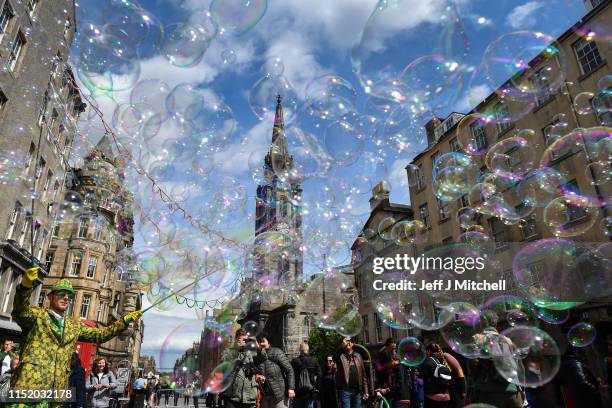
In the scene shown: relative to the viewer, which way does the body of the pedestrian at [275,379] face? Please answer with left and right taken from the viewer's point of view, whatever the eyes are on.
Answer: facing the viewer and to the left of the viewer

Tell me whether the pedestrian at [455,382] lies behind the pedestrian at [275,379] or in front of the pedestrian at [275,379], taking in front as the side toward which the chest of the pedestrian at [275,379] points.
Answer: behind

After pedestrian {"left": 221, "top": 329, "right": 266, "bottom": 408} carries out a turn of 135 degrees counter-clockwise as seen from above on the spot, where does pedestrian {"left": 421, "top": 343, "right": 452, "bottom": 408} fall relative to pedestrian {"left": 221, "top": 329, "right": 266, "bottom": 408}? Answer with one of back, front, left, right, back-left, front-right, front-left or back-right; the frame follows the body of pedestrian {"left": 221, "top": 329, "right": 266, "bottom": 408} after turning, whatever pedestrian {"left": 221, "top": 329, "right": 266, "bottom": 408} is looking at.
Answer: front-right

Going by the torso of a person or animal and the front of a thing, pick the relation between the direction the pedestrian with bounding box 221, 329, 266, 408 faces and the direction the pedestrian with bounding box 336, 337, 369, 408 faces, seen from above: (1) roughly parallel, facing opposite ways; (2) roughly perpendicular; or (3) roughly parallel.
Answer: roughly parallel

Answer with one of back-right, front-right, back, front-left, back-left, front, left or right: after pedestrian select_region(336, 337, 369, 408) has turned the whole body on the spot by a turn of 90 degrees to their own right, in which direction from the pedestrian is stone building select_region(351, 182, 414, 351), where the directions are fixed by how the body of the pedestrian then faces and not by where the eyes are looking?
right

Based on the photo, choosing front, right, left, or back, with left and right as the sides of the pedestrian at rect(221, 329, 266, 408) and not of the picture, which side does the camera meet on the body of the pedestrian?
front

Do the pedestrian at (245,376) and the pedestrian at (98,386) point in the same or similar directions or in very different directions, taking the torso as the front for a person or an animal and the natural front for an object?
same or similar directions

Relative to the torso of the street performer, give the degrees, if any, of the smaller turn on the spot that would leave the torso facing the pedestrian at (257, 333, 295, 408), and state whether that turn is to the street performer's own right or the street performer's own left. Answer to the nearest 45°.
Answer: approximately 90° to the street performer's own left

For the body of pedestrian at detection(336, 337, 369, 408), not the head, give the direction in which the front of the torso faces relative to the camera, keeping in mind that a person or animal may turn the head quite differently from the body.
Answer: toward the camera

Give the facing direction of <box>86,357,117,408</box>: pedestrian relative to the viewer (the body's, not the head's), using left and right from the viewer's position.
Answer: facing the viewer

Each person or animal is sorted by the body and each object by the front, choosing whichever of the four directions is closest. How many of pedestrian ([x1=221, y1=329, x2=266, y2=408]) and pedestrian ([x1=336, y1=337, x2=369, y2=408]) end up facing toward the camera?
2

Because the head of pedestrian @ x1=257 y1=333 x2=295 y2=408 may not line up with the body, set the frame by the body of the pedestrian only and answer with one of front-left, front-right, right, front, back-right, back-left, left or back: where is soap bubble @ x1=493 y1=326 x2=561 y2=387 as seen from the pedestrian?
back-left

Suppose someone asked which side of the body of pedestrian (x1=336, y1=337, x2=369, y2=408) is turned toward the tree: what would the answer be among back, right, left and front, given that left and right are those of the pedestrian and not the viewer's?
back

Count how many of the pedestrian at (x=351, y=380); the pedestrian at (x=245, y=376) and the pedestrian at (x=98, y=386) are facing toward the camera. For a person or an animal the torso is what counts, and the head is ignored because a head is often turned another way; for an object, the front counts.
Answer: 3

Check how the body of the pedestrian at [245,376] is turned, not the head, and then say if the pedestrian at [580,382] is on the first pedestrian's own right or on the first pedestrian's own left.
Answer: on the first pedestrian's own left
